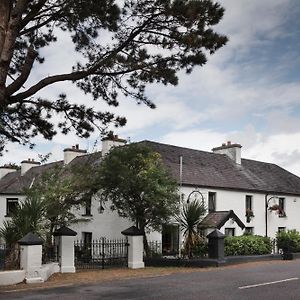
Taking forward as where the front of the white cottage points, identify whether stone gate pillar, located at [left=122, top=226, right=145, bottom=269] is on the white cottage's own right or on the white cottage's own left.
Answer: on the white cottage's own right

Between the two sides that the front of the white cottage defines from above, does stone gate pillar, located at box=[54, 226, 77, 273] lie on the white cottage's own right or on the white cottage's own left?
on the white cottage's own right

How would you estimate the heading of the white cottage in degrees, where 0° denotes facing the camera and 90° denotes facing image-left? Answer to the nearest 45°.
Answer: approximately 315°
